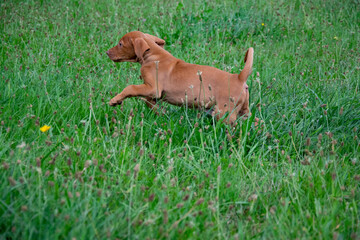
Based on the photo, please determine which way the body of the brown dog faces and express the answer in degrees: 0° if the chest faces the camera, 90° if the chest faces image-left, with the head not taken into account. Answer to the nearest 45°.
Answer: approximately 90°
